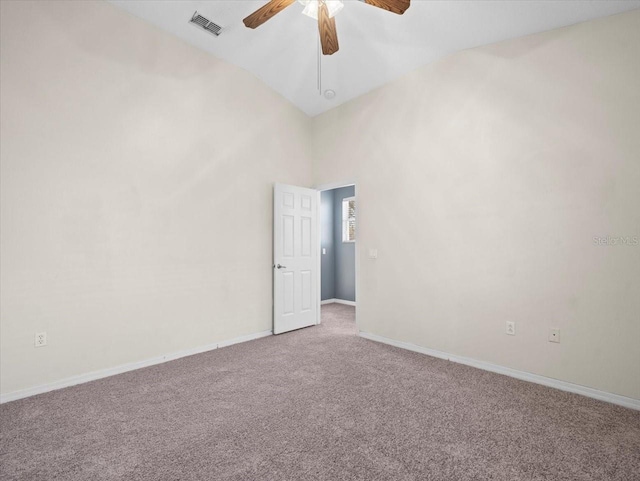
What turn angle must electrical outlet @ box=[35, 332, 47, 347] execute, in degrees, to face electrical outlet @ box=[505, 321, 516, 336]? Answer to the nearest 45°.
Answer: approximately 45° to its left

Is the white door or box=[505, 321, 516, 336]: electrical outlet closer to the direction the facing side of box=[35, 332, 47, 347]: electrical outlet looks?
the electrical outlet

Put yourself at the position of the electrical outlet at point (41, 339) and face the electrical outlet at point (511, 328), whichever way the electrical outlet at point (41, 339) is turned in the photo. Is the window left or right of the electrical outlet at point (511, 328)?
left

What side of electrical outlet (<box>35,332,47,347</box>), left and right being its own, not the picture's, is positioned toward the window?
left

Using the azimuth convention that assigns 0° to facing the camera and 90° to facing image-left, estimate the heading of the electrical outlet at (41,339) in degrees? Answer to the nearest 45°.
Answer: approximately 0°

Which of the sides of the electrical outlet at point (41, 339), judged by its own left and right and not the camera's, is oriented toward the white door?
left
